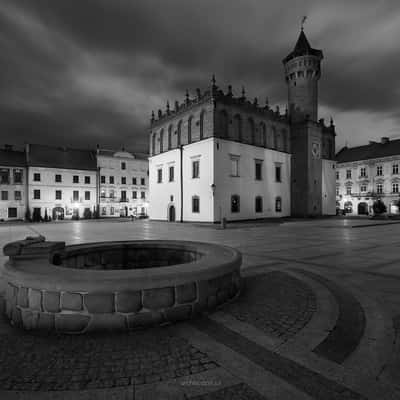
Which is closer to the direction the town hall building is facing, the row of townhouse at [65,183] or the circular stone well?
the circular stone well

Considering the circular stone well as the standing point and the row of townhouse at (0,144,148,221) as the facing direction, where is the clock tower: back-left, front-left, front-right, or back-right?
front-right

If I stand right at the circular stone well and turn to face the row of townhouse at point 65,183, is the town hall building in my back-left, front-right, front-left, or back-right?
front-right

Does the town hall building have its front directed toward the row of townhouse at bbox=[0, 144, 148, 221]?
no

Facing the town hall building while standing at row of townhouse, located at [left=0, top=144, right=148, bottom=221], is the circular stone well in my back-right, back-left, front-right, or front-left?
front-right
